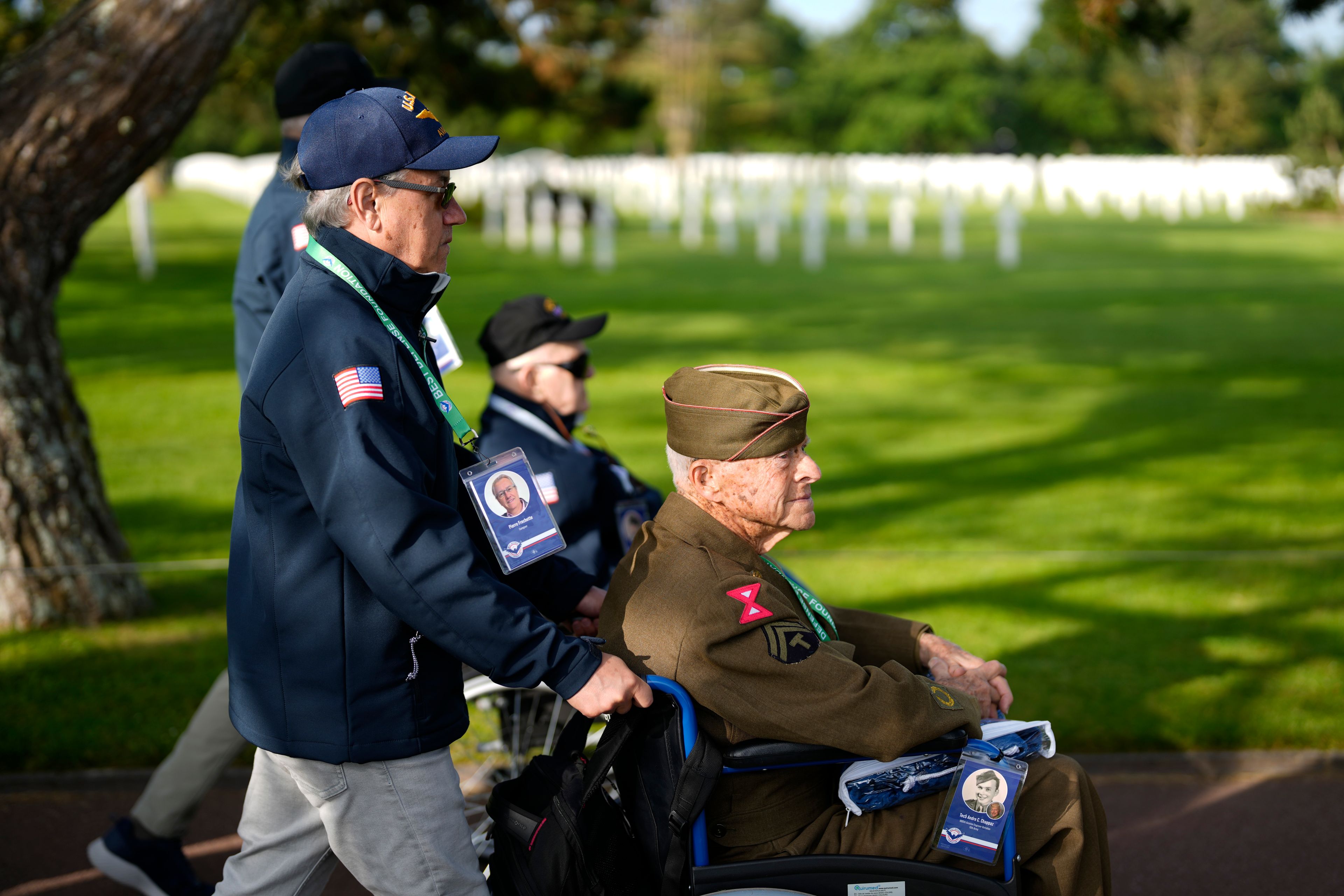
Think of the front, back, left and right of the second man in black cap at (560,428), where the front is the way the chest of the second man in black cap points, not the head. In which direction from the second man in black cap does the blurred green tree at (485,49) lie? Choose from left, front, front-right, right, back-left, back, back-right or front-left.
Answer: left

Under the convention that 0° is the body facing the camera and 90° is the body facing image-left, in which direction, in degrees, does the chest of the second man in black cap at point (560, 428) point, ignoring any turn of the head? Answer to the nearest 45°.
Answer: approximately 270°

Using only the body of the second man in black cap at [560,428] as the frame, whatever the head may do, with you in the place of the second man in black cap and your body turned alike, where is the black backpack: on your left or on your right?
on your right

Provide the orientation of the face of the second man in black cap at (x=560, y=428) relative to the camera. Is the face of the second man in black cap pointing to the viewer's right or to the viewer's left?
to the viewer's right

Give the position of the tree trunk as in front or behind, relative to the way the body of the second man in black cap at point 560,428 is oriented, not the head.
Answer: behind

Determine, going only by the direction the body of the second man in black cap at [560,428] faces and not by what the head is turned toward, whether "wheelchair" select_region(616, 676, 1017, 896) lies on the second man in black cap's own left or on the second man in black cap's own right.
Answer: on the second man in black cap's own right

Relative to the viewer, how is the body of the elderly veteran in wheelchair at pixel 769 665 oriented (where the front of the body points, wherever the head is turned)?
to the viewer's right

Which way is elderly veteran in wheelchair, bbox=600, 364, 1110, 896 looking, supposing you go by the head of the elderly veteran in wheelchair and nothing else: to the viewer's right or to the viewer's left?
to the viewer's right

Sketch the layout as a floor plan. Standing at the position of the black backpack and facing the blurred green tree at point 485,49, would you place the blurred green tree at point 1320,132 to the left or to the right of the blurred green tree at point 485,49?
right

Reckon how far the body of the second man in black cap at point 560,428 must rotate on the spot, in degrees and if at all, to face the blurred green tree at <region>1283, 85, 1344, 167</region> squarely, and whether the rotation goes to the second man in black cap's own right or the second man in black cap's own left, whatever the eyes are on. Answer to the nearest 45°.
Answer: approximately 45° to the second man in black cap's own left

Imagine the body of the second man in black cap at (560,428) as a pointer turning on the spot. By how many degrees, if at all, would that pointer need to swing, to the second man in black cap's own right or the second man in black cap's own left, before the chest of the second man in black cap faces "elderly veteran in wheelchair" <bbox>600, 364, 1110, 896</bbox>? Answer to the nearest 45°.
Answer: approximately 90° to the second man in black cap's own right

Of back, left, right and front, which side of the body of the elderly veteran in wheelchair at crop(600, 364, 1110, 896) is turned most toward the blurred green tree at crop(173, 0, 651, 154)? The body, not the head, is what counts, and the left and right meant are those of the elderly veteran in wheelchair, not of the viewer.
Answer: left
